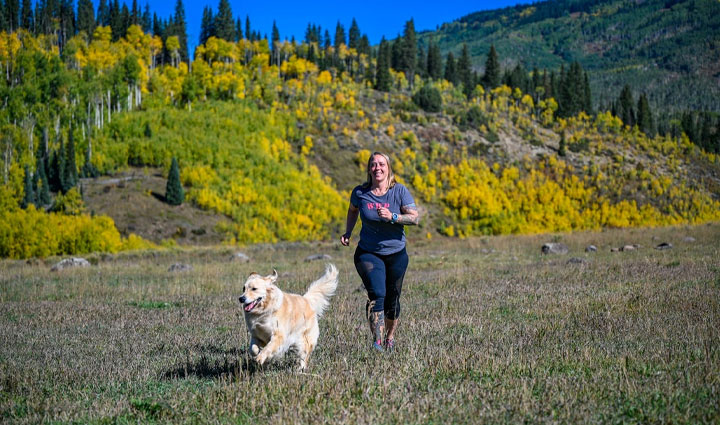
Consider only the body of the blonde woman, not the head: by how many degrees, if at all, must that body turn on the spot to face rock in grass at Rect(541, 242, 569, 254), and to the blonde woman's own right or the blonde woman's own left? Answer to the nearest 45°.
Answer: approximately 180°

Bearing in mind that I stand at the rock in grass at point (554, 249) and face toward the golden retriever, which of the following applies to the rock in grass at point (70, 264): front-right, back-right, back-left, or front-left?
front-right

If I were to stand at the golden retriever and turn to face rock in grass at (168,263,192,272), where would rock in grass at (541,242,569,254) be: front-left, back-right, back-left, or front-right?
front-right

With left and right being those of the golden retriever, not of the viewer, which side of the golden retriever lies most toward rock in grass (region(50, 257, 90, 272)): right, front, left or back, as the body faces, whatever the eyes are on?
right

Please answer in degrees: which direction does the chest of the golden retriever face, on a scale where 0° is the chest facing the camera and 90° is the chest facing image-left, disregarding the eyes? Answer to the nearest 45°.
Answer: approximately 45°

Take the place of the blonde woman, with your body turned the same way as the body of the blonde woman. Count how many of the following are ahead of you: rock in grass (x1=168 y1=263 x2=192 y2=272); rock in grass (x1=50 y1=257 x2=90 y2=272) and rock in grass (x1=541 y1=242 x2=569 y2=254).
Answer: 0

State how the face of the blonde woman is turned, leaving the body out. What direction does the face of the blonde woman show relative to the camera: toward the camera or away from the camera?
toward the camera

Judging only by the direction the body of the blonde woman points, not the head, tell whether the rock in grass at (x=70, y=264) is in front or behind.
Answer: behind

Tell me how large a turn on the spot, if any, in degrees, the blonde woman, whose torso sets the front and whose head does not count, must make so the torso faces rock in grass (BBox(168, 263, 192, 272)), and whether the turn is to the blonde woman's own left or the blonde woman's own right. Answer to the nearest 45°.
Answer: approximately 135° to the blonde woman's own right

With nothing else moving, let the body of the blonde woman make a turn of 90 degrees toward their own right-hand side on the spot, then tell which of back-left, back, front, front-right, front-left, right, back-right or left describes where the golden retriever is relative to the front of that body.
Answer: front-left

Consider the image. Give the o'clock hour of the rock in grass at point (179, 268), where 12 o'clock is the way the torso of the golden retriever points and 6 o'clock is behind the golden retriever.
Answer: The rock in grass is roughly at 4 o'clock from the golden retriever.

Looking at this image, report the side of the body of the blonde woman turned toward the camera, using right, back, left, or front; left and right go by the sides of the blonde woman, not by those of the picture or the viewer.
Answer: front
